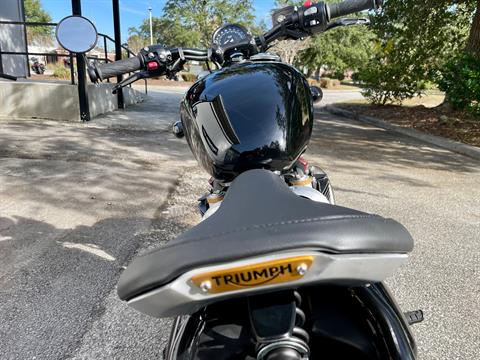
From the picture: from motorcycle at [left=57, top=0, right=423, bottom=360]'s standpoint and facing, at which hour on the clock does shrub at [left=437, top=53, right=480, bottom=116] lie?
The shrub is roughly at 1 o'clock from the motorcycle.

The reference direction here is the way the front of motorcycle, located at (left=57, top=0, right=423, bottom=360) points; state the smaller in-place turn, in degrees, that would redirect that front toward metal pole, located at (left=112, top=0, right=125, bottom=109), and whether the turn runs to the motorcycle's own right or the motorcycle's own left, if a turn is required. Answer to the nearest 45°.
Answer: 0° — it already faces it

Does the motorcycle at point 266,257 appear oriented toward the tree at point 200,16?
yes

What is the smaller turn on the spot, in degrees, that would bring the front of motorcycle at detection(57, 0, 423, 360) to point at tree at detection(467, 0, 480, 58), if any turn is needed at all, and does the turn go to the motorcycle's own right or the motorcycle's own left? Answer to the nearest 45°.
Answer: approximately 45° to the motorcycle's own right

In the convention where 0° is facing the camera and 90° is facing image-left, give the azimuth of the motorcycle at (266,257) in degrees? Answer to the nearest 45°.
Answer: approximately 180°
